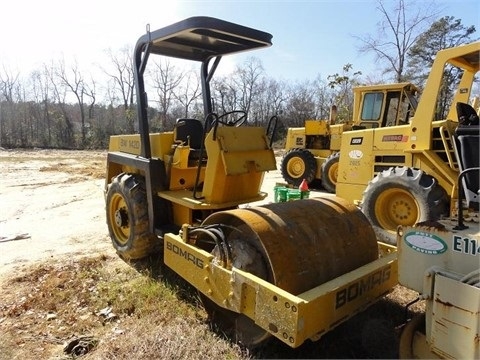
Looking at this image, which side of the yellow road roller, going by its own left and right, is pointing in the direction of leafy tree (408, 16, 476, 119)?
left

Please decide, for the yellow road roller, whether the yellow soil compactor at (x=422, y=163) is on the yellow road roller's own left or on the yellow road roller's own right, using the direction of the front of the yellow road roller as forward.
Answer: on the yellow road roller's own left

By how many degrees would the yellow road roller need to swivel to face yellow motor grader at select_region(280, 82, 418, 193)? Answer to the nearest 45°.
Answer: approximately 135° to its left

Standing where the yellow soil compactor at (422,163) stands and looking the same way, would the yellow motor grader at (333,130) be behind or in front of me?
behind

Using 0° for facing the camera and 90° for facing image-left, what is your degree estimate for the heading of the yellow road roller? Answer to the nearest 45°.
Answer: approximately 315°

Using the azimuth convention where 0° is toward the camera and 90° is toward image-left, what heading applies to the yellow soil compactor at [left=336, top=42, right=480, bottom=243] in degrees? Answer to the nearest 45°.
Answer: approximately 315°

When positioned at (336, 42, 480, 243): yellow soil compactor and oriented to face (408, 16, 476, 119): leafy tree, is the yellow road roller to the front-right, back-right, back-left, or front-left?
back-left
